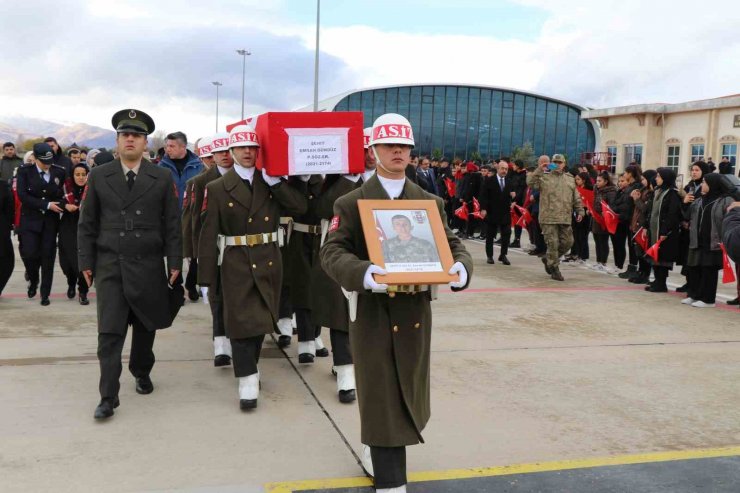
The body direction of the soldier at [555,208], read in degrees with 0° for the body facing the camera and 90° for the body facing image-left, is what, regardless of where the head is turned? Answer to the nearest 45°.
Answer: approximately 0°

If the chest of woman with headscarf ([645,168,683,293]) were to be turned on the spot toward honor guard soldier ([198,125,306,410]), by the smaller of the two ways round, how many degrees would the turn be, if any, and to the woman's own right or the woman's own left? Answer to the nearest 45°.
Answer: approximately 45° to the woman's own left

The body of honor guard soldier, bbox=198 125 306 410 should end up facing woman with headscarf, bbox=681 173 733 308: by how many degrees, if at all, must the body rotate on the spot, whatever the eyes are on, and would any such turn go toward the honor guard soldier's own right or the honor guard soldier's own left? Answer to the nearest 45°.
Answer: approximately 135° to the honor guard soldier's own left

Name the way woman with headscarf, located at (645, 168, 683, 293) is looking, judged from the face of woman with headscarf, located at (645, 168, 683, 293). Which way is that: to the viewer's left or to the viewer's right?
to the viewer's left

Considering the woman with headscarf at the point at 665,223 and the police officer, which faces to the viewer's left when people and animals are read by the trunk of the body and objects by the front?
the woman with headscarf

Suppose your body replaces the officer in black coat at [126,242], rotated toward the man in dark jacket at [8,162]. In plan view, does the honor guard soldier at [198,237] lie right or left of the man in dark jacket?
right

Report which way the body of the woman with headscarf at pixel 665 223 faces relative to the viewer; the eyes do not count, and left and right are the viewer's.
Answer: facing to the left of the viewer

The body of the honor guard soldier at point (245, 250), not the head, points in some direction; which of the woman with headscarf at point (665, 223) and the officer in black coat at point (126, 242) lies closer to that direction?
the officer in black coat
